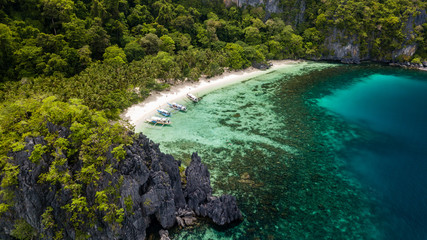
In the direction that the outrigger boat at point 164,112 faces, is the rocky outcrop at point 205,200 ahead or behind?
behind

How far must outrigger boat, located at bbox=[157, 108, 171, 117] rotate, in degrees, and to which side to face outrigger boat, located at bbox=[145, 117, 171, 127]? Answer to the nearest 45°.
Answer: approximately 135° to its left

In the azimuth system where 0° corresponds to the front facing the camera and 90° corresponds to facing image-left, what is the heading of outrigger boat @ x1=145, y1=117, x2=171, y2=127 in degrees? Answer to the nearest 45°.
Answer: approximately 90°

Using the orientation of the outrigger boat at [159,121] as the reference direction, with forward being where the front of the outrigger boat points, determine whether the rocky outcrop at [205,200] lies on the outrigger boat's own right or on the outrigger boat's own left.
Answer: on the outrigger boat's own left

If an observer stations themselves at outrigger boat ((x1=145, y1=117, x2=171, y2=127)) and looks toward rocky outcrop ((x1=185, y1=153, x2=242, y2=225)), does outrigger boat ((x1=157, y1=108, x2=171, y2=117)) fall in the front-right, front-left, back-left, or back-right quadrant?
back-left

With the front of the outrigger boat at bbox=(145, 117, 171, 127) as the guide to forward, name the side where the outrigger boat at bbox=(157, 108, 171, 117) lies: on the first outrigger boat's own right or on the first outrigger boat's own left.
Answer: on the first outrigger boat's own right
